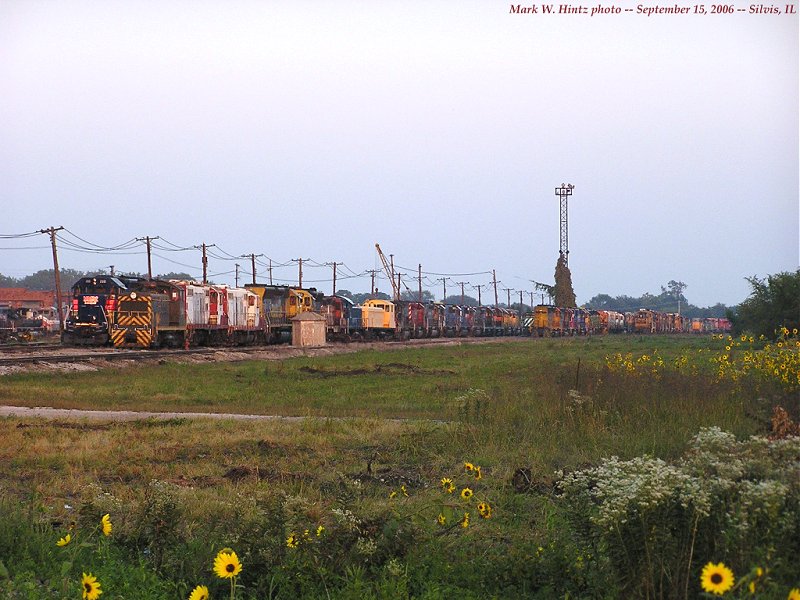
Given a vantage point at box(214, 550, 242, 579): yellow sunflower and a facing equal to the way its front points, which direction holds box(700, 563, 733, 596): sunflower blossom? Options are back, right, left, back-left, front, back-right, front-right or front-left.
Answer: front-left

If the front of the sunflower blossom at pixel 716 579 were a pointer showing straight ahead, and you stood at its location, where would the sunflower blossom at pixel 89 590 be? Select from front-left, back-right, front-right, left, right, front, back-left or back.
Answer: right

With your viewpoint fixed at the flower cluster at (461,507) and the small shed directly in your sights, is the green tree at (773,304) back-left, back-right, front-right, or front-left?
front-right

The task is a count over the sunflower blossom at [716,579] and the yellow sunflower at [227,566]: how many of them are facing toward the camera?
2

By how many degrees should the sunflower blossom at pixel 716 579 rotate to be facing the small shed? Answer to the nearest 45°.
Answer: approximately 135° to its right

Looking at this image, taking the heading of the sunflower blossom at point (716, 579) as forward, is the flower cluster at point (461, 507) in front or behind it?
behind

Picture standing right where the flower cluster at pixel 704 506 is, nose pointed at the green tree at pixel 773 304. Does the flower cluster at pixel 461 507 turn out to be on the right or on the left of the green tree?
left

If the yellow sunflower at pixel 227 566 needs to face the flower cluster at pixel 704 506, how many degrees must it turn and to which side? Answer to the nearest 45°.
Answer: approximately 90° to its left

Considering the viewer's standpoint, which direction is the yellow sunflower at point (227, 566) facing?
facing the viewer

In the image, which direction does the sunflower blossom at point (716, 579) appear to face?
toward the camera

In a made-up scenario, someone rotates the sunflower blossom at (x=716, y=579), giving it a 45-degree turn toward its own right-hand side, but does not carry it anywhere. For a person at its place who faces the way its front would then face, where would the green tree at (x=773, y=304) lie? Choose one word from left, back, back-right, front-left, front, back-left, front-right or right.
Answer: back-right

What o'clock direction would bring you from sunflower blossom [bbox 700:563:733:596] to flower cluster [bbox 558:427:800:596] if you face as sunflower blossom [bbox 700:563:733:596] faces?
The flower cluster is roughly at 6 o'clock from the sunflower blossom.

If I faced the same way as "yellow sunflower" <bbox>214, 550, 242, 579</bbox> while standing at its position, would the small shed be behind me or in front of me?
behind

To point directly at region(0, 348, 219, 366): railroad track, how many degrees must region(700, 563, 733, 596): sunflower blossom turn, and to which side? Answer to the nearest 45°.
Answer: approximately 135° to its right

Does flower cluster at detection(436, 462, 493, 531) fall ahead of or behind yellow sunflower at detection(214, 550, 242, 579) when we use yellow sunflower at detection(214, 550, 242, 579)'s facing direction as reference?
behind
